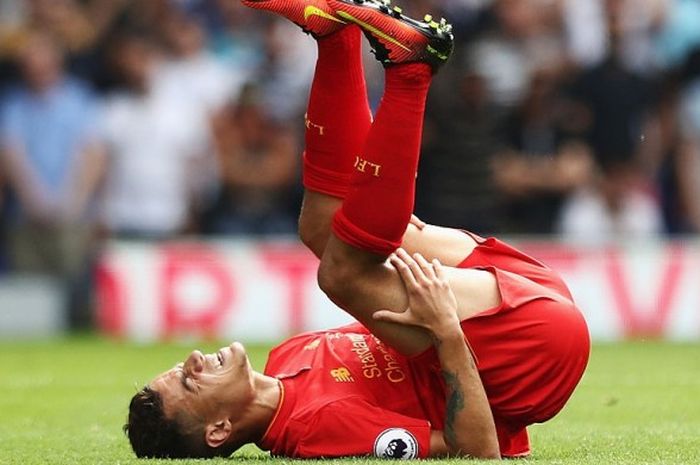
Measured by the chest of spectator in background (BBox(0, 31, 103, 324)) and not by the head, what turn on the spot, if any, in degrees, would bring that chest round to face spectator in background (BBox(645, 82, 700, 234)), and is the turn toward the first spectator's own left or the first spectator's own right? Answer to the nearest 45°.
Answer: approximately 90° to the first spectator's own left

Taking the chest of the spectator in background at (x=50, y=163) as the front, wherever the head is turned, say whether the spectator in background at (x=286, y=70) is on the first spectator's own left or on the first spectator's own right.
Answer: on the first spectator's own left

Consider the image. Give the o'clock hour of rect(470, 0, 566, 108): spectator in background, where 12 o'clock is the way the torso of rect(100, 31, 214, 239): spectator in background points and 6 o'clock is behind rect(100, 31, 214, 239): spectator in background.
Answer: rect(470, 0, 566, 108): spectator in background is roughly at 9 o'clock from rect(100, 31, 214, 239): spectator in background.

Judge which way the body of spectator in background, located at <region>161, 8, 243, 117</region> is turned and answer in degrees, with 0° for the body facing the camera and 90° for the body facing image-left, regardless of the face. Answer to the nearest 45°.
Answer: approximately 0°

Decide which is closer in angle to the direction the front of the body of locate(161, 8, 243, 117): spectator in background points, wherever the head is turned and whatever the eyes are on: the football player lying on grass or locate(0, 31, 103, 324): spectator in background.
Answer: the football player lying on grass
